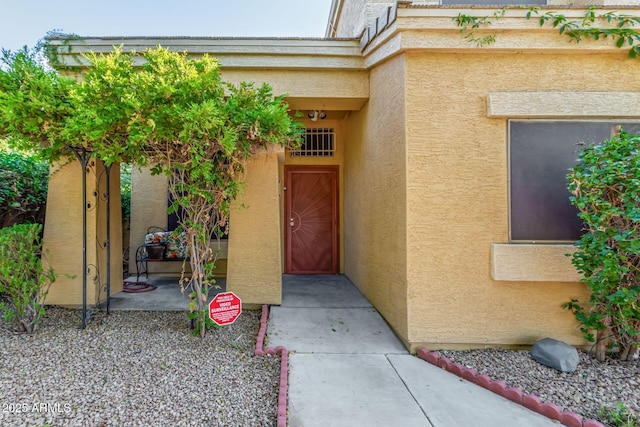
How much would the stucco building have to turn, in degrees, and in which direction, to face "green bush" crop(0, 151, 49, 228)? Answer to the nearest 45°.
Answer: approximately 90° to its right

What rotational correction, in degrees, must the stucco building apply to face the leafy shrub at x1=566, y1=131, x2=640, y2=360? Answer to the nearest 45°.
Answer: approximately 45° to its left

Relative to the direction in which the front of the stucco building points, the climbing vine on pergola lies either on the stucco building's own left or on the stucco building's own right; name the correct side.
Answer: on the stucco building's own right

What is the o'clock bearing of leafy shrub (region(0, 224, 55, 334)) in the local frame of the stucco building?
The leafy shrub is roughly at 3 o'clock from the stucco building.

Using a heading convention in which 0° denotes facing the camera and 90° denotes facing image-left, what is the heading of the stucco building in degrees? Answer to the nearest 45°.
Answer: approximately 0°
